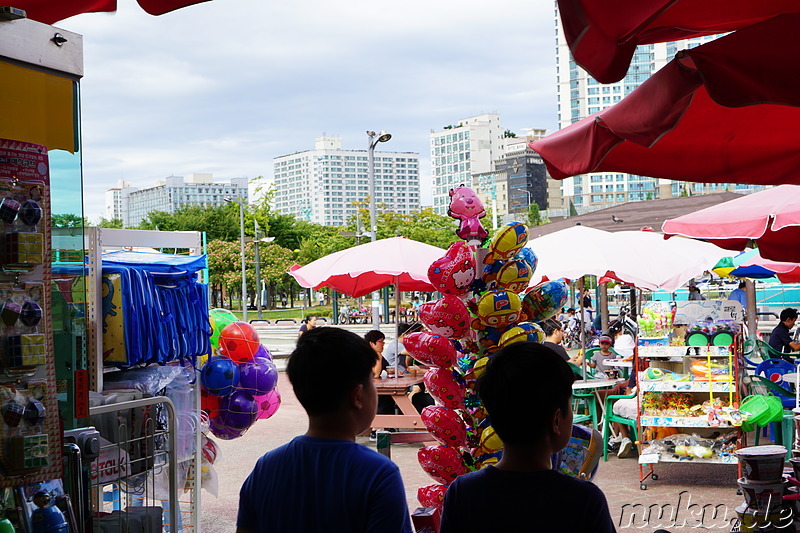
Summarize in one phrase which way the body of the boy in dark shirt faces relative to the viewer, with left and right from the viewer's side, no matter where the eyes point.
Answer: facing away from the viewer and to the right of the viewer

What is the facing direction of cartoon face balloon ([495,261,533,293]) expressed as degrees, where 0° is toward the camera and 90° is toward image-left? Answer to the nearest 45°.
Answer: approximately 315°

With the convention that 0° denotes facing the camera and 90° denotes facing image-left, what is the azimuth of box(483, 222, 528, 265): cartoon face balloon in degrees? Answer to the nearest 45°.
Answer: approximately 315°

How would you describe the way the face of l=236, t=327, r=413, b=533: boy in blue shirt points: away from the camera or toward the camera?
away from the camera

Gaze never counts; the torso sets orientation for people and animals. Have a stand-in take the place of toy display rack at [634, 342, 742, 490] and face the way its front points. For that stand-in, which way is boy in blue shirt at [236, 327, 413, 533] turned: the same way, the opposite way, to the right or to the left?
the opposite way

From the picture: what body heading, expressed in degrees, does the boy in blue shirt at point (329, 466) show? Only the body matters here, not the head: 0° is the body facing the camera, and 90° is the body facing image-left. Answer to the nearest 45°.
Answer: approximately 225°

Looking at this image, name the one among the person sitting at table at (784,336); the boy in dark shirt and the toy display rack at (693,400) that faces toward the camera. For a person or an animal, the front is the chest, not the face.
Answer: the toy display rack

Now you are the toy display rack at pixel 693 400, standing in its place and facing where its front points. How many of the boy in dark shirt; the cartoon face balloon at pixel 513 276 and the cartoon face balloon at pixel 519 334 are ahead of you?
3

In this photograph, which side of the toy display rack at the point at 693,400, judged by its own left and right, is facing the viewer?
front

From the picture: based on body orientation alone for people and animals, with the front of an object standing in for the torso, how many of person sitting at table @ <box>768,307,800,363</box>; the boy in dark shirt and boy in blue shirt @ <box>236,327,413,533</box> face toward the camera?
0

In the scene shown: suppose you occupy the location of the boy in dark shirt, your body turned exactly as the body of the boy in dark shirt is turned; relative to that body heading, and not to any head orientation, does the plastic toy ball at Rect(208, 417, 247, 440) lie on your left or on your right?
on your left

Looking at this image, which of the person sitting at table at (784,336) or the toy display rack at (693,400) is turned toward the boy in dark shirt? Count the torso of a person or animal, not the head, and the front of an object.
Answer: the toy display rack
